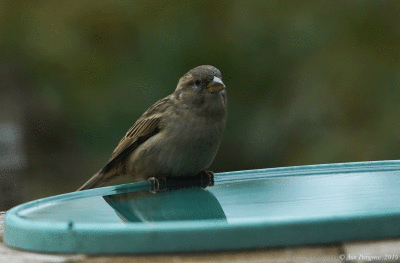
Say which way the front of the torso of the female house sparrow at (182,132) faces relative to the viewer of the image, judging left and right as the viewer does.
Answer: facing the viewer and to the right of the viewer
